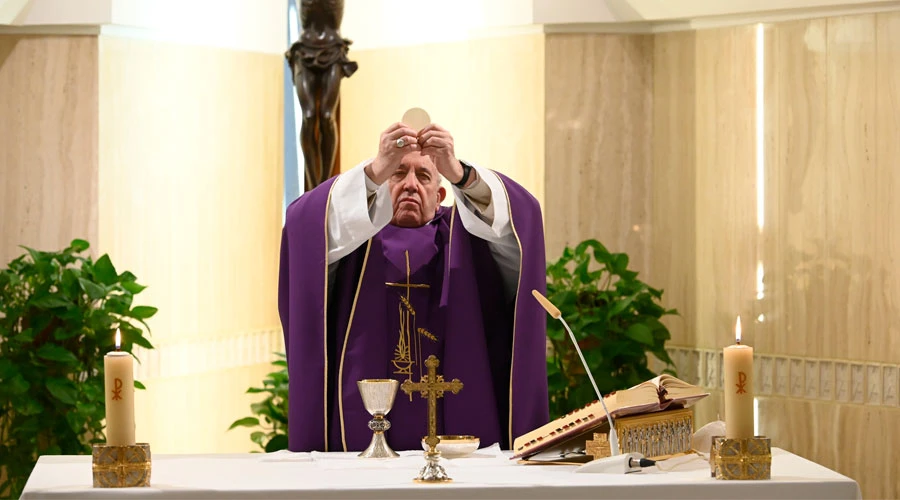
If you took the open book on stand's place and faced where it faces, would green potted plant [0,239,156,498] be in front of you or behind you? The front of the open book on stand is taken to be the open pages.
in front

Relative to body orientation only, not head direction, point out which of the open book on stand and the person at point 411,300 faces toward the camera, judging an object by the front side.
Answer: the person

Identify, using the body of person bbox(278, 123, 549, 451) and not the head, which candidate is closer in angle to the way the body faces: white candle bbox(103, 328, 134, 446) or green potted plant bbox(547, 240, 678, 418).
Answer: the white candle

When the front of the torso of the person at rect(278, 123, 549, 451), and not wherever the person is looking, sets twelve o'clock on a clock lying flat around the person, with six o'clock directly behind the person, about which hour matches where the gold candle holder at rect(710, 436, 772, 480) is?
The gold candle holder is roughly at 11 o'clock from the person.

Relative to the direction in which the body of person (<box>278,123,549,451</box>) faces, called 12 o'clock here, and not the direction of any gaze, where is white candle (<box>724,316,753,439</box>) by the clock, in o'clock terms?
The white candle is roughly at 11 o'clock from the person.

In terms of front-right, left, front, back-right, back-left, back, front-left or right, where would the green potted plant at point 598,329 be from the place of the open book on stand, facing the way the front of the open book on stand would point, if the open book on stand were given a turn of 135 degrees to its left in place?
back

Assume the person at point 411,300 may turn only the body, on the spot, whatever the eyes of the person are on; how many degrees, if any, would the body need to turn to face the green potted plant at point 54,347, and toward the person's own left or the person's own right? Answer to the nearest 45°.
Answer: approximately 135° to the person's own right

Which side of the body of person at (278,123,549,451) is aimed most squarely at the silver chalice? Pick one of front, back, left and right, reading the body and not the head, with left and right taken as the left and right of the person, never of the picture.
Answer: front

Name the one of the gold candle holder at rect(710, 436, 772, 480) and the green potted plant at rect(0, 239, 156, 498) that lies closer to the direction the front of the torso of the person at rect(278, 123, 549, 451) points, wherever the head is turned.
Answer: the gold candle holder

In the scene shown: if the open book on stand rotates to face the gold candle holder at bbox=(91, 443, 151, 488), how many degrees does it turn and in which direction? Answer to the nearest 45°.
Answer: approximately 90° to its left

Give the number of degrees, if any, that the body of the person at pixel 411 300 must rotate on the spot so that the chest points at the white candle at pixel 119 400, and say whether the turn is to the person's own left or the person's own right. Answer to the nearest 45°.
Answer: approximately 45° to the person's own right

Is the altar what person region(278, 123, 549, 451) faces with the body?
yes

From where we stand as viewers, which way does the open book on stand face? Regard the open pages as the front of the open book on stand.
facing away from the viewer and to the left of the viewer

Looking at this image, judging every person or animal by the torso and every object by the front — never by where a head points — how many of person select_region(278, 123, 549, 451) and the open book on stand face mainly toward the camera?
1

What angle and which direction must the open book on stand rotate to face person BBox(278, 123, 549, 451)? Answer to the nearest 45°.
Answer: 0° — it already faces them

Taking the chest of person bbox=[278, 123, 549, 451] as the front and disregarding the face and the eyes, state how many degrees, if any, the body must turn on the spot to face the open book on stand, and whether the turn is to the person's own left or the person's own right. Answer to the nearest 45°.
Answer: approximately 45° to the person's own left

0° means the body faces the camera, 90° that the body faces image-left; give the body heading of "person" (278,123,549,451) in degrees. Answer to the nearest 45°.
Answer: approximately 0°
